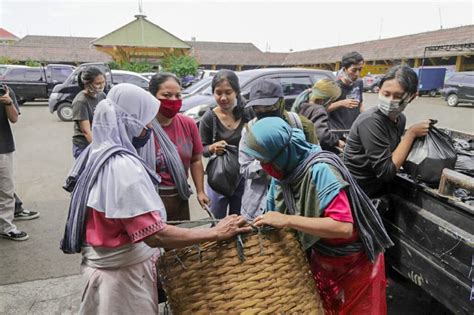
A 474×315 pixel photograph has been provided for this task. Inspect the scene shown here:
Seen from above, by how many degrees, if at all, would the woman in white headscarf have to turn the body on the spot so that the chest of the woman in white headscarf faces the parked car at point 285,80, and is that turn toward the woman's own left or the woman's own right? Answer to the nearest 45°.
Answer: approximately 45° to the woman's own left

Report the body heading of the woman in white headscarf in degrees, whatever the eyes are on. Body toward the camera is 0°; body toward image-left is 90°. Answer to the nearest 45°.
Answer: approximately 270°

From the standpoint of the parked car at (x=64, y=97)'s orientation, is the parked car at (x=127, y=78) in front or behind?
behind

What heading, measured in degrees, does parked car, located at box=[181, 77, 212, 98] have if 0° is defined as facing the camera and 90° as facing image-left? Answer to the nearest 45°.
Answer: approximately 45°

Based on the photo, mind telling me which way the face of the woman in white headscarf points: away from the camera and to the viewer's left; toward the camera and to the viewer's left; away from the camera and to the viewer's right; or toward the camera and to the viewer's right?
away from the camera and to the viewer's right

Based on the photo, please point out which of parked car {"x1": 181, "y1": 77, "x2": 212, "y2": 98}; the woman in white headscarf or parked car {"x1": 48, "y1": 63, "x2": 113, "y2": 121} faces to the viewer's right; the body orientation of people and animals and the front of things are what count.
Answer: the woman in white headscarf

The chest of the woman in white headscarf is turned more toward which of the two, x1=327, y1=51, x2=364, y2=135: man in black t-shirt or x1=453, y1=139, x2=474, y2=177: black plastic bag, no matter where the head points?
the black plastic bag

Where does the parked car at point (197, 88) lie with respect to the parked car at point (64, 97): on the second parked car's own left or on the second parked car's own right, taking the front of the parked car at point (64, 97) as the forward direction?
on the second parked car's own left

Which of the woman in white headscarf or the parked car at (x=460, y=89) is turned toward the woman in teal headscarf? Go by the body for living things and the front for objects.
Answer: the woman in white headscarf
